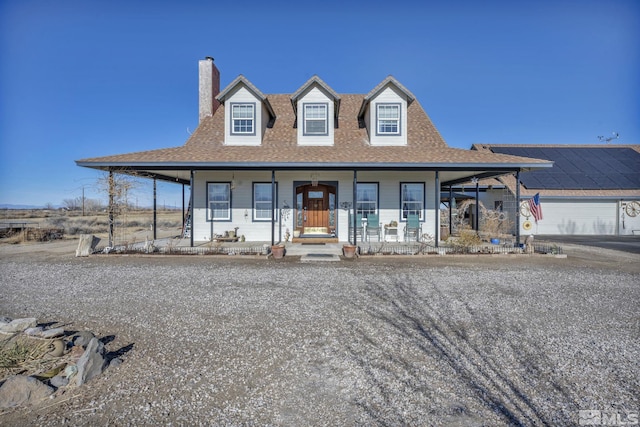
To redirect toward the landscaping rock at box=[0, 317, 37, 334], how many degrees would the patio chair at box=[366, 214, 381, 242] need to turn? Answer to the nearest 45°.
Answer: approximately 45° to its right

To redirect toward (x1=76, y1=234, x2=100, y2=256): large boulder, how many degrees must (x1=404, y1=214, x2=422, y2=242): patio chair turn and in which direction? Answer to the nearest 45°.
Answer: approximately 45° to its right

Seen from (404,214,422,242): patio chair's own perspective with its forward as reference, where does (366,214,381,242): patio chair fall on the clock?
(366,214,381,242): patio chair is roughly at 2 o'clock from (404,214,422,242): patio chair.

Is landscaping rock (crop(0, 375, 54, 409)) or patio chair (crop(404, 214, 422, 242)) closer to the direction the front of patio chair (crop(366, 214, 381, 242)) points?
the landscaping rock

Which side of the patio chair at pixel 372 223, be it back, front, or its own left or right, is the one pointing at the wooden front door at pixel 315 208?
right

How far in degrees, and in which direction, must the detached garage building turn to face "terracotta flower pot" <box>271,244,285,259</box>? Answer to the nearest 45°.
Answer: approximately 45° to its right

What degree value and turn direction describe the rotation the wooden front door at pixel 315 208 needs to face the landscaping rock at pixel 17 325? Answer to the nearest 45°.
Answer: approximately 45° to its right

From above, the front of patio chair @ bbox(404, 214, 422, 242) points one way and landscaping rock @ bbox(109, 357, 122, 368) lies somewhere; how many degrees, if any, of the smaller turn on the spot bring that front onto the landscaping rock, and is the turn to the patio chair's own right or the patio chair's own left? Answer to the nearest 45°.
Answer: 0° — it already faces it

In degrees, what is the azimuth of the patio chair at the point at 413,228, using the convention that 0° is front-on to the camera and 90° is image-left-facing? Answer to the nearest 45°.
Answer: approximately 0°

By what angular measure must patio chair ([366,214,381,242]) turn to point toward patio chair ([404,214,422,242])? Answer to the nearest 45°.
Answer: approximately 90° to its left

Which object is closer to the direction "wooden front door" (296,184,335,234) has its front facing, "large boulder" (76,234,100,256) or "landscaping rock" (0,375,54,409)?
the landscaping rock

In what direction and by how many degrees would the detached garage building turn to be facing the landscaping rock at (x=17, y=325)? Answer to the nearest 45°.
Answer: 0° — it already faces it

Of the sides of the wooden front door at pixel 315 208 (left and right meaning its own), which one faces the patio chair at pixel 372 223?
left
